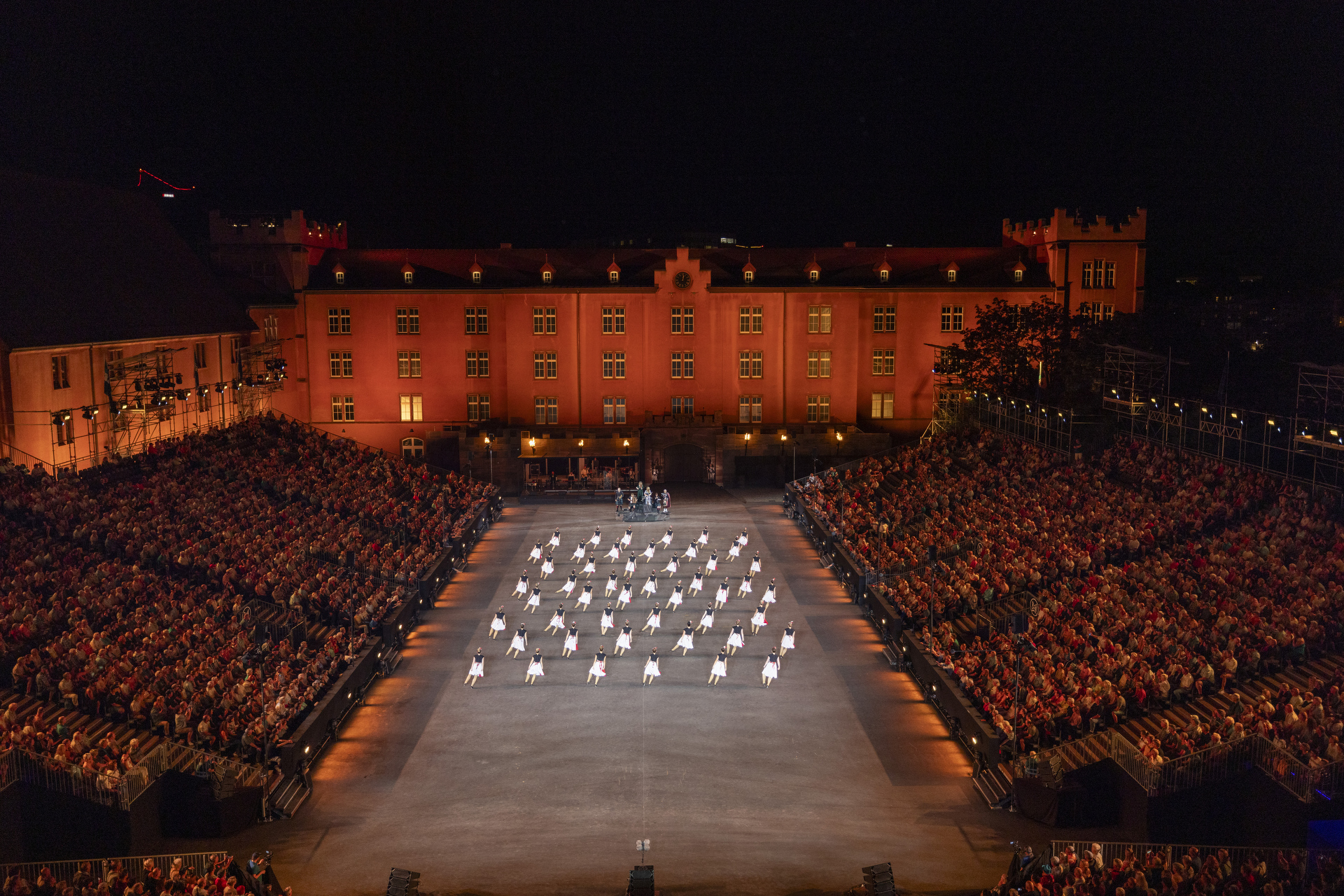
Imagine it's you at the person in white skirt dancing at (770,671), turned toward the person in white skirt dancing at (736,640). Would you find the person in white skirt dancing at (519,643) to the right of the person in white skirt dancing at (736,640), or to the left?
left

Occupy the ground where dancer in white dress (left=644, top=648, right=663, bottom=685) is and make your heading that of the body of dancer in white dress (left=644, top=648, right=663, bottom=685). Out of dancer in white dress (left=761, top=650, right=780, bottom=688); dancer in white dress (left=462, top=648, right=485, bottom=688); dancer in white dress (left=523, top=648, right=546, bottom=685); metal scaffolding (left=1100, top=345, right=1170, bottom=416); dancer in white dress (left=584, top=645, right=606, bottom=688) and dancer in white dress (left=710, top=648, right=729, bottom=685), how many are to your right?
3
